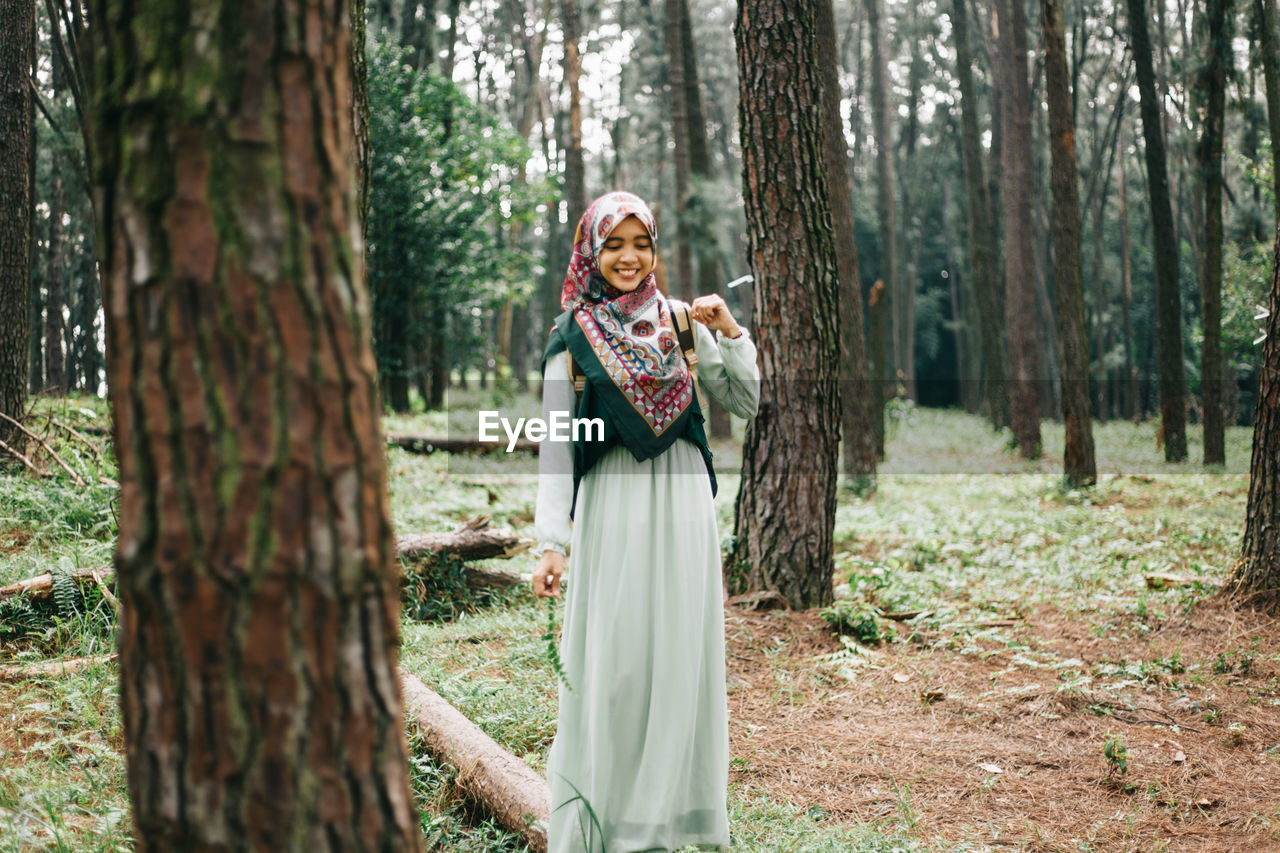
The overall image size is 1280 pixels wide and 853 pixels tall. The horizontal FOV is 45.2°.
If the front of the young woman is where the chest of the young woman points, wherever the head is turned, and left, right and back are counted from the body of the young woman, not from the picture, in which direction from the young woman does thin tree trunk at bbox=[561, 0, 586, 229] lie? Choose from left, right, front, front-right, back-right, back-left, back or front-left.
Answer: back

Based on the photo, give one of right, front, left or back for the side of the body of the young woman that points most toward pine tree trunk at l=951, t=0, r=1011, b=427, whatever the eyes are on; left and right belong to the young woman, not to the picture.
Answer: back

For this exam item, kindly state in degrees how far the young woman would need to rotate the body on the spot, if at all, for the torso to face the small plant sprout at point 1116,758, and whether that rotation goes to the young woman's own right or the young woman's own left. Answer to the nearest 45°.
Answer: approximately 135° to the young woman's own left

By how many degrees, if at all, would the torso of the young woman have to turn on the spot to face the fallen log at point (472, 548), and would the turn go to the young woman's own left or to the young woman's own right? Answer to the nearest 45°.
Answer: approximately 180°

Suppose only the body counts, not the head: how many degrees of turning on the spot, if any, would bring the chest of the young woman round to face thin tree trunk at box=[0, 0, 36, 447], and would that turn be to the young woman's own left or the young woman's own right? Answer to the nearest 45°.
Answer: approximately 135° to the young woman's own right

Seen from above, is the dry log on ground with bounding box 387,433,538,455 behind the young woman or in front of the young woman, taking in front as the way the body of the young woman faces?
behind

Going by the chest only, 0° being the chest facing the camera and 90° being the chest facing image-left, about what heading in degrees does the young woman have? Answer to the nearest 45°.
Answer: approximately 0°

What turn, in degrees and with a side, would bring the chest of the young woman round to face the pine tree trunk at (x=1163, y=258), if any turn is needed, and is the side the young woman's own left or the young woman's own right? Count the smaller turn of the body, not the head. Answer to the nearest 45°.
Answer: approximately 135° to the young woman's own left

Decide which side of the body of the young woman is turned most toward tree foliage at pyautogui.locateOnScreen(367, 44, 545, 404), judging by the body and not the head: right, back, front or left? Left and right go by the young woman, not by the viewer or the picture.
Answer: back

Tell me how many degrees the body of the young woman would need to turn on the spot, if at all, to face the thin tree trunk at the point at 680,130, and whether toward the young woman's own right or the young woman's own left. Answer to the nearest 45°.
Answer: approximately 180°

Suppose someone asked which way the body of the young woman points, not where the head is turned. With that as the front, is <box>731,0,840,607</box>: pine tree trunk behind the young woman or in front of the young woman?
behind

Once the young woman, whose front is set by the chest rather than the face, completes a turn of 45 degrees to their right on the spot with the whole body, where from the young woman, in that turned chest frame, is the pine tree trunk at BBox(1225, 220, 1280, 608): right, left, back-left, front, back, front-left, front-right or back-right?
back
